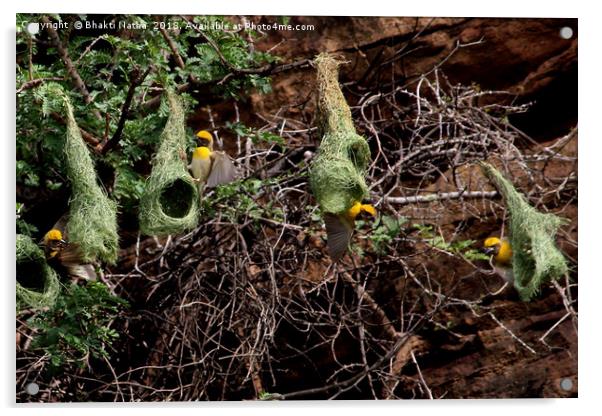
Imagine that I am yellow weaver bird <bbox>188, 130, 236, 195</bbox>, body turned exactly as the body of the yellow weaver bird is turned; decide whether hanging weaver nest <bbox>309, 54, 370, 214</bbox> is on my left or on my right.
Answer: on my left

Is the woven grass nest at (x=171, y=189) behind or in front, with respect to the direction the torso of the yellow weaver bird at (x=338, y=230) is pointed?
behind

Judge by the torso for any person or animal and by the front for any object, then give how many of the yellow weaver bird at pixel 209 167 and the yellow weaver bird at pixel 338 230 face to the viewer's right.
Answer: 1

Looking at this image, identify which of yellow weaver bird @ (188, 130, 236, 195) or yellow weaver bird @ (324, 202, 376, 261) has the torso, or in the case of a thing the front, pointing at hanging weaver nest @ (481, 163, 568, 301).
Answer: yellow weaver bird @ (324, 202, 376, 261)

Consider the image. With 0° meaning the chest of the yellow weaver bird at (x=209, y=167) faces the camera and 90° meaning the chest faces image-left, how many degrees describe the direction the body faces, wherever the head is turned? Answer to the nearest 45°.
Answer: approximately 45°

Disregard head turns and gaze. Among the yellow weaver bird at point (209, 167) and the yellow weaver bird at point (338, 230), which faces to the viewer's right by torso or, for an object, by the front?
the yellow weaver bird at point (338, 230)

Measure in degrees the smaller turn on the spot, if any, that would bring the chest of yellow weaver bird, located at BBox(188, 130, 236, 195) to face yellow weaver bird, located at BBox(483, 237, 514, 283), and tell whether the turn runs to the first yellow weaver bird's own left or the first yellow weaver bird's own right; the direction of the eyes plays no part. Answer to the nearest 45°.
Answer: approximately 135° to the first yellow weaver bird's own left

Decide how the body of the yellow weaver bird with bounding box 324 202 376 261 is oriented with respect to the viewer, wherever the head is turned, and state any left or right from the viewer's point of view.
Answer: facing to the right of the viewer

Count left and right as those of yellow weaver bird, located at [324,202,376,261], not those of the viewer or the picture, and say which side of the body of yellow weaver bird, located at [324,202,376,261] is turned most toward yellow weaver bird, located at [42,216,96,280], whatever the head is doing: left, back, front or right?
back

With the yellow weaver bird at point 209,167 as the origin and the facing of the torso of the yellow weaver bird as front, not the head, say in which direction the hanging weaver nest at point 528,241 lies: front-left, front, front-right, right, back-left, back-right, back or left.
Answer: back-left

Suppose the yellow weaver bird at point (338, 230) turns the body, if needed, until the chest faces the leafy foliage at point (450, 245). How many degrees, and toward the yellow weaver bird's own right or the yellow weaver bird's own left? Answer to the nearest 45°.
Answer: approximately 45° to the yellow weaver bird's own left
